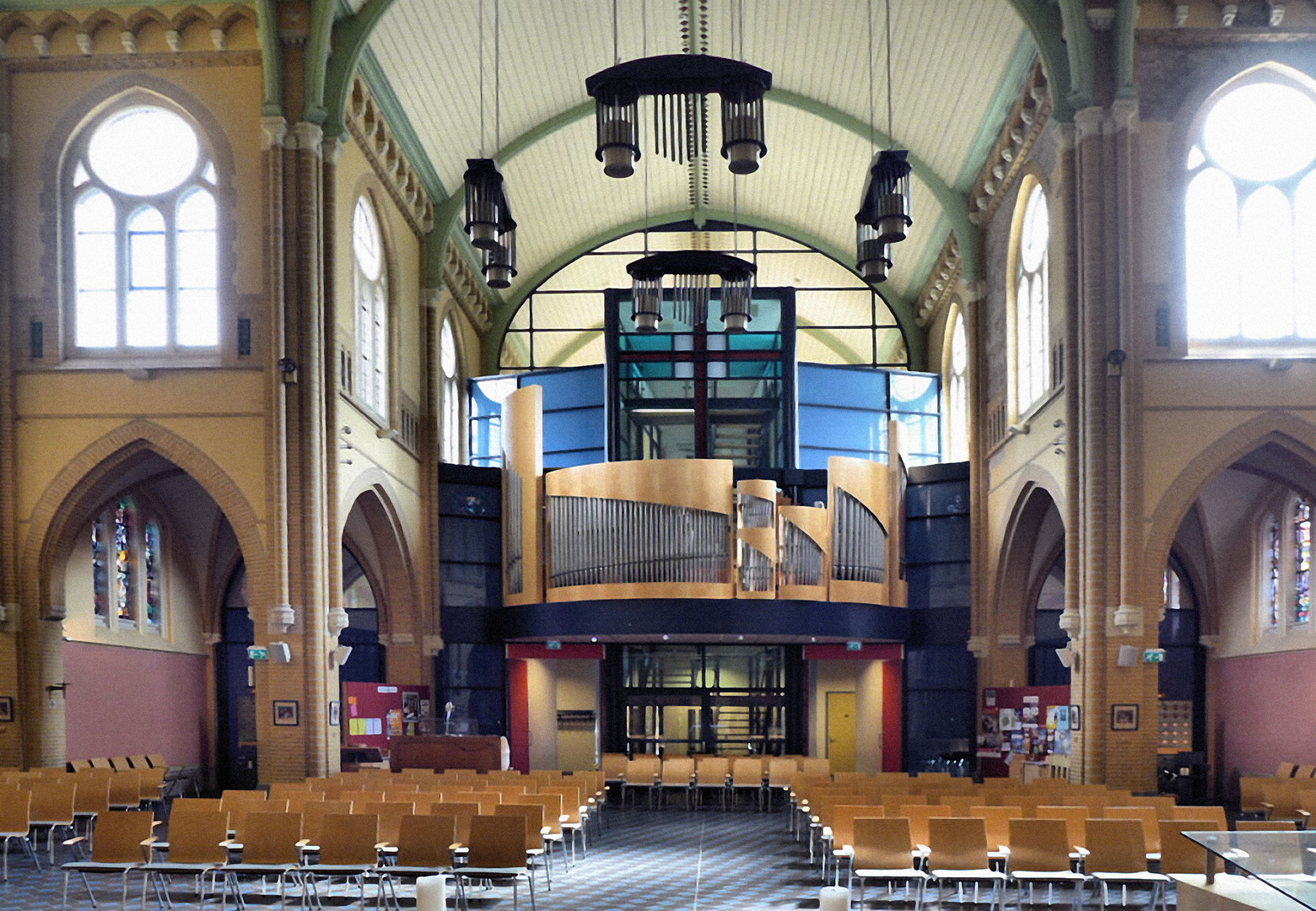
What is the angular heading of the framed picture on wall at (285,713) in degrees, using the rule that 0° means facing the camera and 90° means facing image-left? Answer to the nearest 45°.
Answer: approximately 0°

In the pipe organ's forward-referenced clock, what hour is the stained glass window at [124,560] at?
The stained glass window is roughly at 3 o'clock from the pipe organ.
